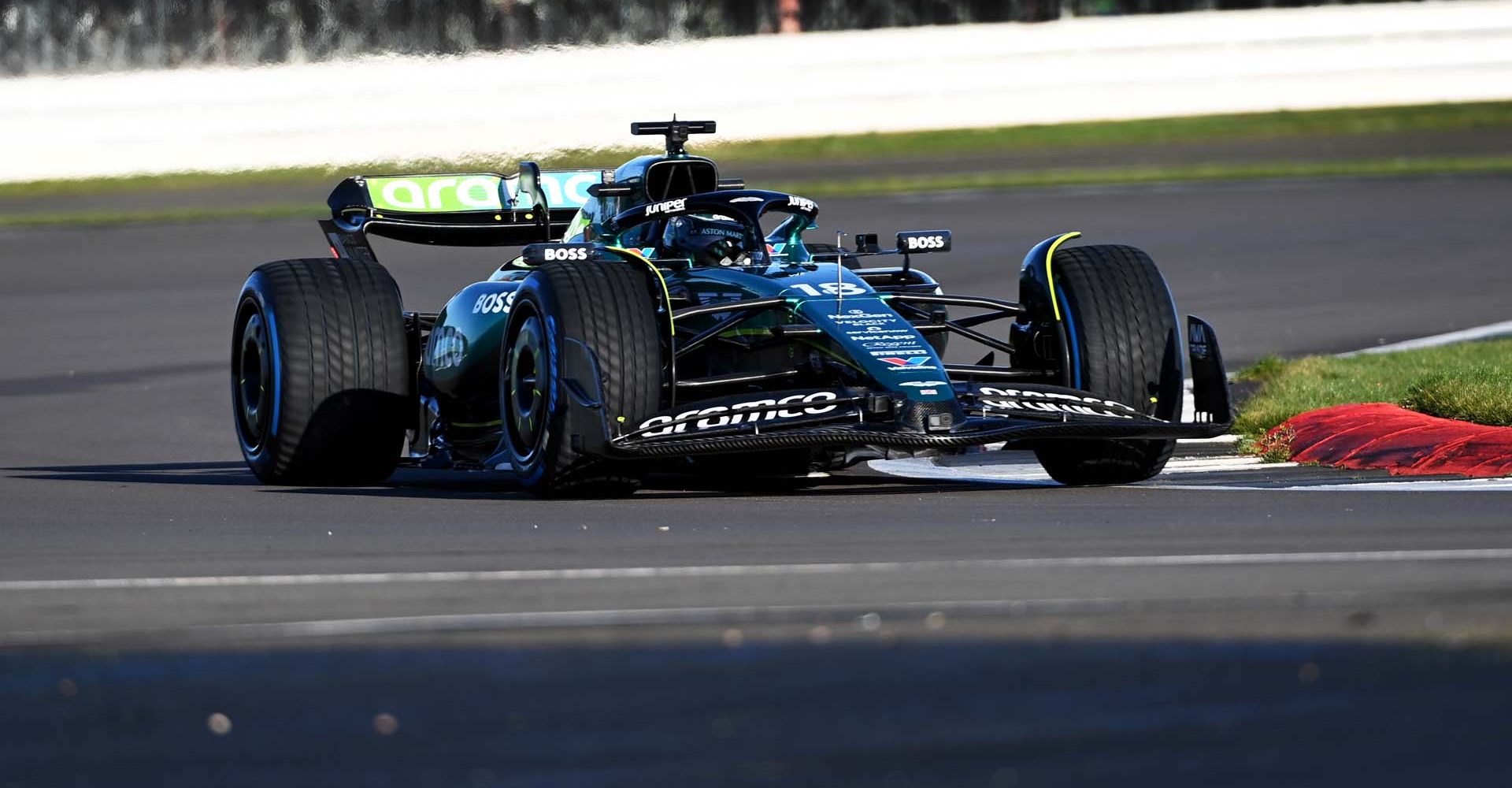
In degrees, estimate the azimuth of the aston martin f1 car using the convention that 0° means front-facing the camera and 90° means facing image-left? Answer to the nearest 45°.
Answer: approximately 315°
